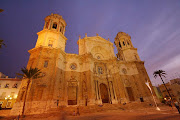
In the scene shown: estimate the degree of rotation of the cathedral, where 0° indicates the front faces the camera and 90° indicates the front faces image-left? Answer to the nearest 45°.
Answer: approximately 315°
